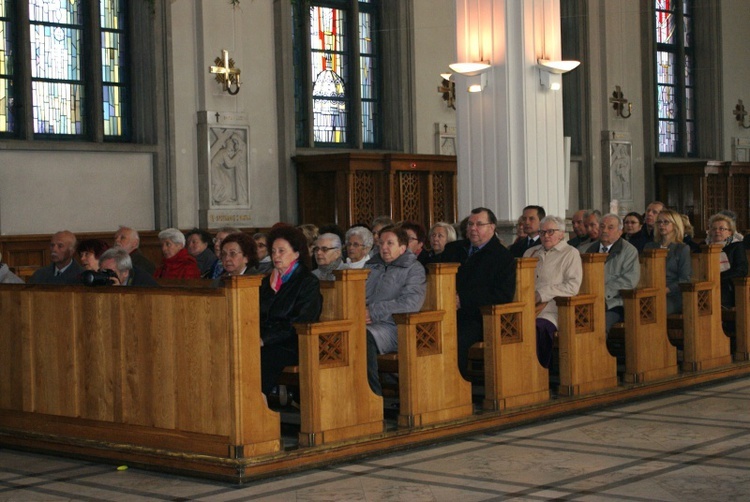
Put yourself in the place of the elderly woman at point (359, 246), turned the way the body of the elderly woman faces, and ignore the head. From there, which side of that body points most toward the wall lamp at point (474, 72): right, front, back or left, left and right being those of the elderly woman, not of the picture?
back

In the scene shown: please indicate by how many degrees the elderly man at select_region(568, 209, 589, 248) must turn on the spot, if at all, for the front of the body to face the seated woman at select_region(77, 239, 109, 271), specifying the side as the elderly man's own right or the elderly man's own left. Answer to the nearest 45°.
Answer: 0° — they already face them

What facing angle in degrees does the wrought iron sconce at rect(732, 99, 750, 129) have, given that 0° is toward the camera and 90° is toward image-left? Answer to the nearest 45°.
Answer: approximately 315°

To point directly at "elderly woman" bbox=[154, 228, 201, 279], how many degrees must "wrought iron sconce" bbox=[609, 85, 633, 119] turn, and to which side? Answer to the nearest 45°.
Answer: approximately 45° to its right

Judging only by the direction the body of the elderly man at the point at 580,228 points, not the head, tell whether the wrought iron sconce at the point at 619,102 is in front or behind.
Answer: behind

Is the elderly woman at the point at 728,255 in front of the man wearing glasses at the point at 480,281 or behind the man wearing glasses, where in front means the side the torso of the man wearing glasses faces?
behind

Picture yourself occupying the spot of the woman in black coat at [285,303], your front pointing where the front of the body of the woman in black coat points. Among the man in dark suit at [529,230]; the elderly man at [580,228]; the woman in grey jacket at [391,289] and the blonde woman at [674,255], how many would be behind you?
4

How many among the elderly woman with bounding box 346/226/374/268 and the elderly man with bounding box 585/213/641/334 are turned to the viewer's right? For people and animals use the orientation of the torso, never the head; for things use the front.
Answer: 0

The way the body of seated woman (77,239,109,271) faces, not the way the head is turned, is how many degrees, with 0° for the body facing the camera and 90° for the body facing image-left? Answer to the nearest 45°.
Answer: approximately 45°

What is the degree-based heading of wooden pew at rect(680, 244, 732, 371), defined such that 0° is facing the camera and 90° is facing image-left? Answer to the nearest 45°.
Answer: approximately 45°

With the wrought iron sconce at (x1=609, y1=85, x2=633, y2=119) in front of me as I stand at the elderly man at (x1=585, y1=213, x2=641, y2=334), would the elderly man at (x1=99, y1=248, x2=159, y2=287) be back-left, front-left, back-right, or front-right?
back-left

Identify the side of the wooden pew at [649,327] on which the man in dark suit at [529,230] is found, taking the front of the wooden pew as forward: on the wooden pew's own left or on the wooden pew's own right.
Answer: on the wooden pew's own right

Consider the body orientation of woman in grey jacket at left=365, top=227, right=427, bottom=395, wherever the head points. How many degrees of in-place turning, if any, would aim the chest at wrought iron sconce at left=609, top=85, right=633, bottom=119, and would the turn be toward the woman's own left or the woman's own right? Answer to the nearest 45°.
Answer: approximately 135° to the woman's own right
